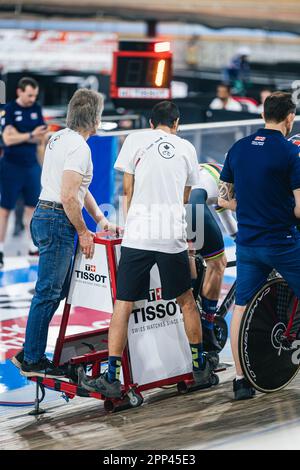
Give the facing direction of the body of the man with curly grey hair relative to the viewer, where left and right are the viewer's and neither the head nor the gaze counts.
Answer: facing away from the viewer and to the right of the viewer

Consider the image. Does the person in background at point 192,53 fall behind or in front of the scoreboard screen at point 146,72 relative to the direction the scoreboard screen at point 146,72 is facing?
behind

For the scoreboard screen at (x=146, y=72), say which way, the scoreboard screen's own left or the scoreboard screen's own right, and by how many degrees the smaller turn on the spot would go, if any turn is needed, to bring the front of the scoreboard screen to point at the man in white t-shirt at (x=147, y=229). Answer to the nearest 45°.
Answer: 0° — it already faces them

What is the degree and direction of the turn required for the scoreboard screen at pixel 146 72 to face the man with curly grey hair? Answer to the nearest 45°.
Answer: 0° — it already faces them

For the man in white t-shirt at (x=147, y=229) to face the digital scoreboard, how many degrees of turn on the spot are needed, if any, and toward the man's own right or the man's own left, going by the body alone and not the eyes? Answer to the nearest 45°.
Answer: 0° — they already face it

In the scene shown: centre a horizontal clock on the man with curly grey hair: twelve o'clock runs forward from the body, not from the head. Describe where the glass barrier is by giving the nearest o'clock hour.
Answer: The glass barrier is roughly at 11 o'clock from the man with curly grey hair.

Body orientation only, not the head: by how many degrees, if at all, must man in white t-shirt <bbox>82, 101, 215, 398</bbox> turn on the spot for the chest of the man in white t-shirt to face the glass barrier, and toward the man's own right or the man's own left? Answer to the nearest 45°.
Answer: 0° — they already face it

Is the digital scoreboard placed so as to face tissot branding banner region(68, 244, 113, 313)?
yes

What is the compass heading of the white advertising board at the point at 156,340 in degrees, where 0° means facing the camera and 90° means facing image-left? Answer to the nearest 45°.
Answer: approximately 0°

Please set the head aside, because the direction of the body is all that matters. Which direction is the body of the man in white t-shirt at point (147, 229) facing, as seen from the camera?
away from the camera

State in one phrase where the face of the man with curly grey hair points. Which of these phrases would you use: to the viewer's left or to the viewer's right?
to the viewer's right

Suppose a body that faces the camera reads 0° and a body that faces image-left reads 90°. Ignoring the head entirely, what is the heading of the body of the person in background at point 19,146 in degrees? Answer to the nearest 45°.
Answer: approximately 315°
